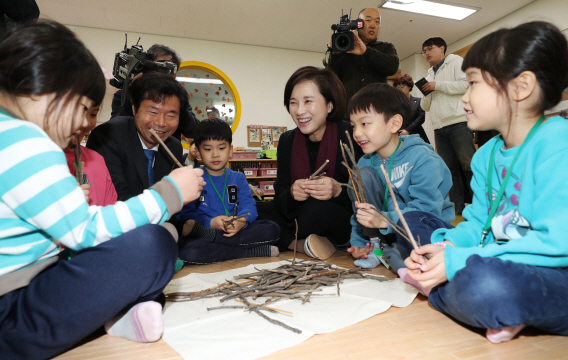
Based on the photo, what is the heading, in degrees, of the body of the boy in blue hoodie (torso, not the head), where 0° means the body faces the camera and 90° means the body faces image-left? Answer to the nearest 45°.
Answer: approximately 45°

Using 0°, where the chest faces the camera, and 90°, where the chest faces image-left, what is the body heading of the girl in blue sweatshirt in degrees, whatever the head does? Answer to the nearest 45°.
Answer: approximately 45°

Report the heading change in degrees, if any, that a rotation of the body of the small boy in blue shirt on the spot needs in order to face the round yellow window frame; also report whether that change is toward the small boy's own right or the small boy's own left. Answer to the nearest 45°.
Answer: approximately 180°

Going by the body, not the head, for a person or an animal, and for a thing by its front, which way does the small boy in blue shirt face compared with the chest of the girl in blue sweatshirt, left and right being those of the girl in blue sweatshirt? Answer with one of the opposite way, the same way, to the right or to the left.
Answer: to the left

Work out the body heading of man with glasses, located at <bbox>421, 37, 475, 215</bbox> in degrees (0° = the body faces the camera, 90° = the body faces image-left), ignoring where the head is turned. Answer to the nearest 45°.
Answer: approximately 45°

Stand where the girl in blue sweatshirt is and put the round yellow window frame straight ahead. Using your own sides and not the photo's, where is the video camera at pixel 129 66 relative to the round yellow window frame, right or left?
left

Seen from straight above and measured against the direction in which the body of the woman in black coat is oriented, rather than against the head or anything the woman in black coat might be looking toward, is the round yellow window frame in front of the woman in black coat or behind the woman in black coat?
behind
